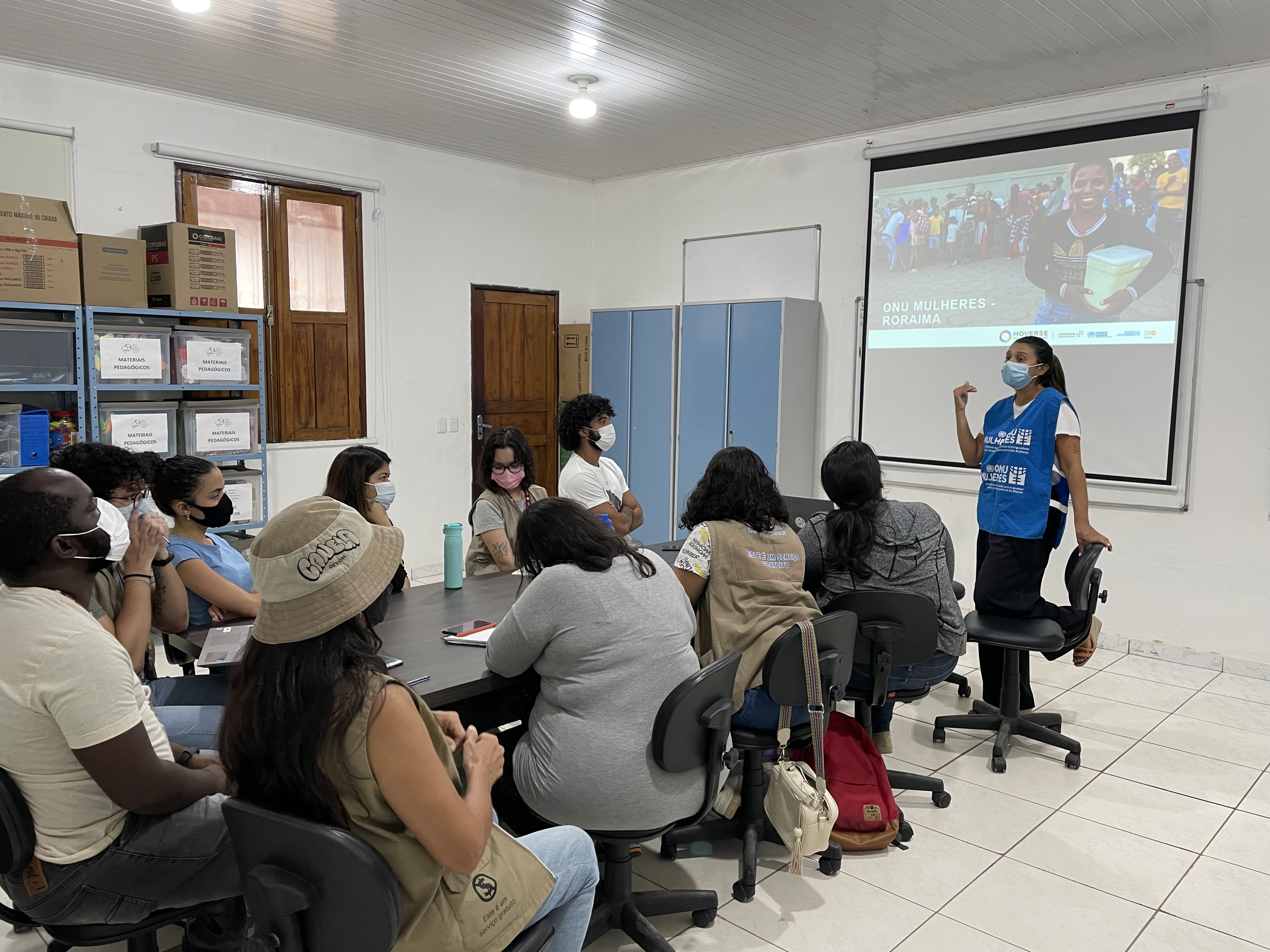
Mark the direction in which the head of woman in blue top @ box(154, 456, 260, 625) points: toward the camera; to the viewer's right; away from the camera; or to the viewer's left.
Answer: to the viewer's right

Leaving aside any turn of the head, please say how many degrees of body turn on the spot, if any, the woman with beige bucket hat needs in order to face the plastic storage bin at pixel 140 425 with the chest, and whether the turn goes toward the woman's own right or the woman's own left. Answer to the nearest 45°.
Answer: approximately 45° to the woman's own left

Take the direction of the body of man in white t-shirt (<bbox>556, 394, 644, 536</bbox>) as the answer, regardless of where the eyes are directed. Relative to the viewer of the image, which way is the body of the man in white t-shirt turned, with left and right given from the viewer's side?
facing the viewer and to the right of the viewer

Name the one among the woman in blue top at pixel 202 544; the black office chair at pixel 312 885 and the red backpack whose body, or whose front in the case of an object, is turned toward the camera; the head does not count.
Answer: the red backpack

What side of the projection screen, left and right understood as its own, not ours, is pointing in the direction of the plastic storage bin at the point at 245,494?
front

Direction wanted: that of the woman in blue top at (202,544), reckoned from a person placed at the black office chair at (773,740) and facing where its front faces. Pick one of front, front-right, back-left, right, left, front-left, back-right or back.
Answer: front-left

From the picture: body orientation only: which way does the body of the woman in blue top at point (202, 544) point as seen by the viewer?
to the viewer's right

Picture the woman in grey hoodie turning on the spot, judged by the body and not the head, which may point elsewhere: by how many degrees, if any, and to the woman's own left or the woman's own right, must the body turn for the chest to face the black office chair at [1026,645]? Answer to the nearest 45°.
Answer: approximately 45° to the woman's own right

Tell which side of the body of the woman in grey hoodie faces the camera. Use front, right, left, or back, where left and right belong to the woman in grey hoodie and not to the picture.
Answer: back

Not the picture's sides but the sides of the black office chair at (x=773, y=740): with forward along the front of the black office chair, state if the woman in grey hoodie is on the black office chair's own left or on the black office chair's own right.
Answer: on the black office chair's own right

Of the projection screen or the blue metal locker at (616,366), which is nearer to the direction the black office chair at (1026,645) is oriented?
the blue metal locker

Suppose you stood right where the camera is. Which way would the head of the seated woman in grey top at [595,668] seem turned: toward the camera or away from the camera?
away from the camera

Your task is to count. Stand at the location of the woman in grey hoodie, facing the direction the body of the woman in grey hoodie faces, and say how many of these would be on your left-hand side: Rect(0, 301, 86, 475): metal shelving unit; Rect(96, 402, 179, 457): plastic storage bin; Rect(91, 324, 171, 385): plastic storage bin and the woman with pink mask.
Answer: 4

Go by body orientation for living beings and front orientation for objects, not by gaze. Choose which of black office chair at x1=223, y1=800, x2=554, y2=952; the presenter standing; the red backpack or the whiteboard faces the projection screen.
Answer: the black office chair

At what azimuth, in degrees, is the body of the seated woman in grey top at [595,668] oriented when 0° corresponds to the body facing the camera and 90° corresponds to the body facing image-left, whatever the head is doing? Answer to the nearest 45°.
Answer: approximately 135°
